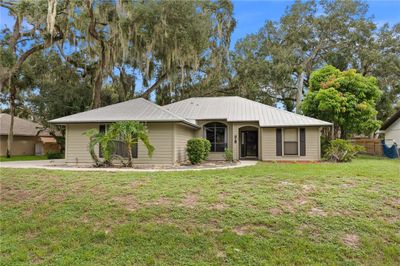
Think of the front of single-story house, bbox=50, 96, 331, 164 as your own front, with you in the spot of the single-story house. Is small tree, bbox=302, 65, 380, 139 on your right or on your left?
on your left

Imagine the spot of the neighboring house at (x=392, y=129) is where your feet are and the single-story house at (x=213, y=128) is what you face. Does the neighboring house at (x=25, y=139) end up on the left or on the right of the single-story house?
right

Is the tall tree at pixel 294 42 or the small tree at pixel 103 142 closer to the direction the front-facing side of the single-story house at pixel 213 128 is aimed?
the small tree

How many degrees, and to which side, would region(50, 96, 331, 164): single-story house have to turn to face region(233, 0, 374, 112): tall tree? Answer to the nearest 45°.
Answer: approximately 135° to its left

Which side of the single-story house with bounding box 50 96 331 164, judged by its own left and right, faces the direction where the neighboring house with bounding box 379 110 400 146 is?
left

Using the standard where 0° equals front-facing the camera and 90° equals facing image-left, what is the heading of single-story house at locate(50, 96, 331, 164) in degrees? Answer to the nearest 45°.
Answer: approximately 0°

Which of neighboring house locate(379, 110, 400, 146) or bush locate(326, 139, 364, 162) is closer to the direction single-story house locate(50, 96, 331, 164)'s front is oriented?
the bush

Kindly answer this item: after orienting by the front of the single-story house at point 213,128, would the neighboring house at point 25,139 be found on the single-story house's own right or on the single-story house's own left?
on the single-story house's own right

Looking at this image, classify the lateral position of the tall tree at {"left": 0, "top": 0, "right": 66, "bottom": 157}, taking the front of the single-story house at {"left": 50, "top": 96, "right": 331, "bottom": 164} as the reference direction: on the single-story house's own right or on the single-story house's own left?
on the single-story house's own right

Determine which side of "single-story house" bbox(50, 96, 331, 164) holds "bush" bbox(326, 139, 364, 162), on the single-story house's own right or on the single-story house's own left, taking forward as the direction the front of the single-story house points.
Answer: on the single-story house's own left

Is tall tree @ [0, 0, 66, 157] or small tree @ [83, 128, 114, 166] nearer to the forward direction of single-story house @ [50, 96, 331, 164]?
the small tree

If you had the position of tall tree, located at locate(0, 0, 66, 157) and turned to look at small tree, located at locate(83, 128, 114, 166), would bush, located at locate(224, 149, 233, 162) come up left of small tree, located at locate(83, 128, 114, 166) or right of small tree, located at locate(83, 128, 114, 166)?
left

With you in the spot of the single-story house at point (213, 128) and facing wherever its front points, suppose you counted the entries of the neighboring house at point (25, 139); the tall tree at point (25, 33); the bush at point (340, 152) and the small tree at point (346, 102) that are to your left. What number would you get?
2

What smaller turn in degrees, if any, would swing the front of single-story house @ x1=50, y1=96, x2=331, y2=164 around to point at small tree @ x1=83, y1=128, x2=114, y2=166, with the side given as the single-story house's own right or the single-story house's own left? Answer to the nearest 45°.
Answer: approximately 45° to the single-story house's own right
